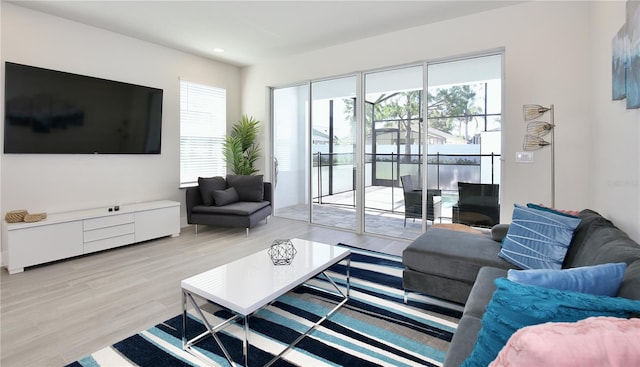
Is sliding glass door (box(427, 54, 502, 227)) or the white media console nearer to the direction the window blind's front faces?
the sliding glass door

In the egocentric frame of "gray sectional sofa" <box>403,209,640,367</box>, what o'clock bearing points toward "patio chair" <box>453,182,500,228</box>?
The patio chair is roughly at 3 o'clock from the gray sectional sofa.

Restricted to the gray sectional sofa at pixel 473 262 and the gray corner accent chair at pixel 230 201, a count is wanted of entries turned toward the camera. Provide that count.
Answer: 1

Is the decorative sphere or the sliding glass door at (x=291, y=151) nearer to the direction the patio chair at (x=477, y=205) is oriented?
the decorative sphere

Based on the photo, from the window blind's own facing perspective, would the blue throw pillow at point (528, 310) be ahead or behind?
ahead

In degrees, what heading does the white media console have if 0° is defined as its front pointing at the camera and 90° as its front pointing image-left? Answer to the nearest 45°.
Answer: approximately 315°

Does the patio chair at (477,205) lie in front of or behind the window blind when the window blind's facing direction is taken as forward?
in front

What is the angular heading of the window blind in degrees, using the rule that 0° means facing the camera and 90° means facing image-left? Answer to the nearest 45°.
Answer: approximately 315°

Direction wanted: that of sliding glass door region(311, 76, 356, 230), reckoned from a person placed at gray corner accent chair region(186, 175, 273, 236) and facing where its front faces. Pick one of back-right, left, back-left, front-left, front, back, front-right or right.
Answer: left
